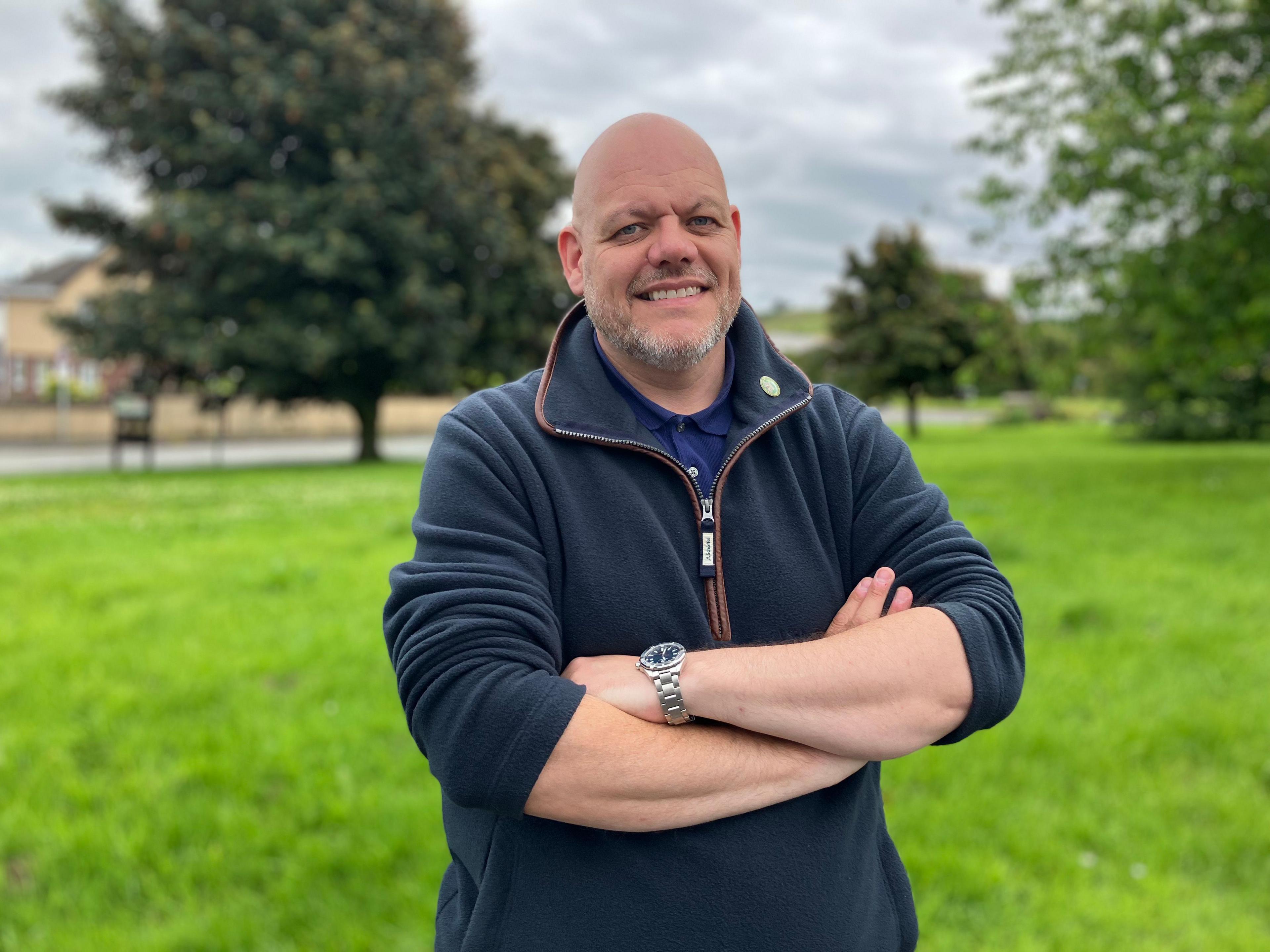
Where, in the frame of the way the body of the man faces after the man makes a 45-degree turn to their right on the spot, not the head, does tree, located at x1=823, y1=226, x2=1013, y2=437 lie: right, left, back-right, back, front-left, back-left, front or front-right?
back-right

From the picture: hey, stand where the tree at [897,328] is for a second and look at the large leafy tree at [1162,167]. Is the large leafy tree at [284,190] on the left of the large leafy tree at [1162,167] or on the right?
right

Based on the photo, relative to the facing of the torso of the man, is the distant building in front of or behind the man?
behind

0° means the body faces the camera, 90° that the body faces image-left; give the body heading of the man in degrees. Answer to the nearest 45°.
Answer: approximately 0°

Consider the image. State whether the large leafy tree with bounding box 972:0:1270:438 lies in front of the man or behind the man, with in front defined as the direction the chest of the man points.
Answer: behind
